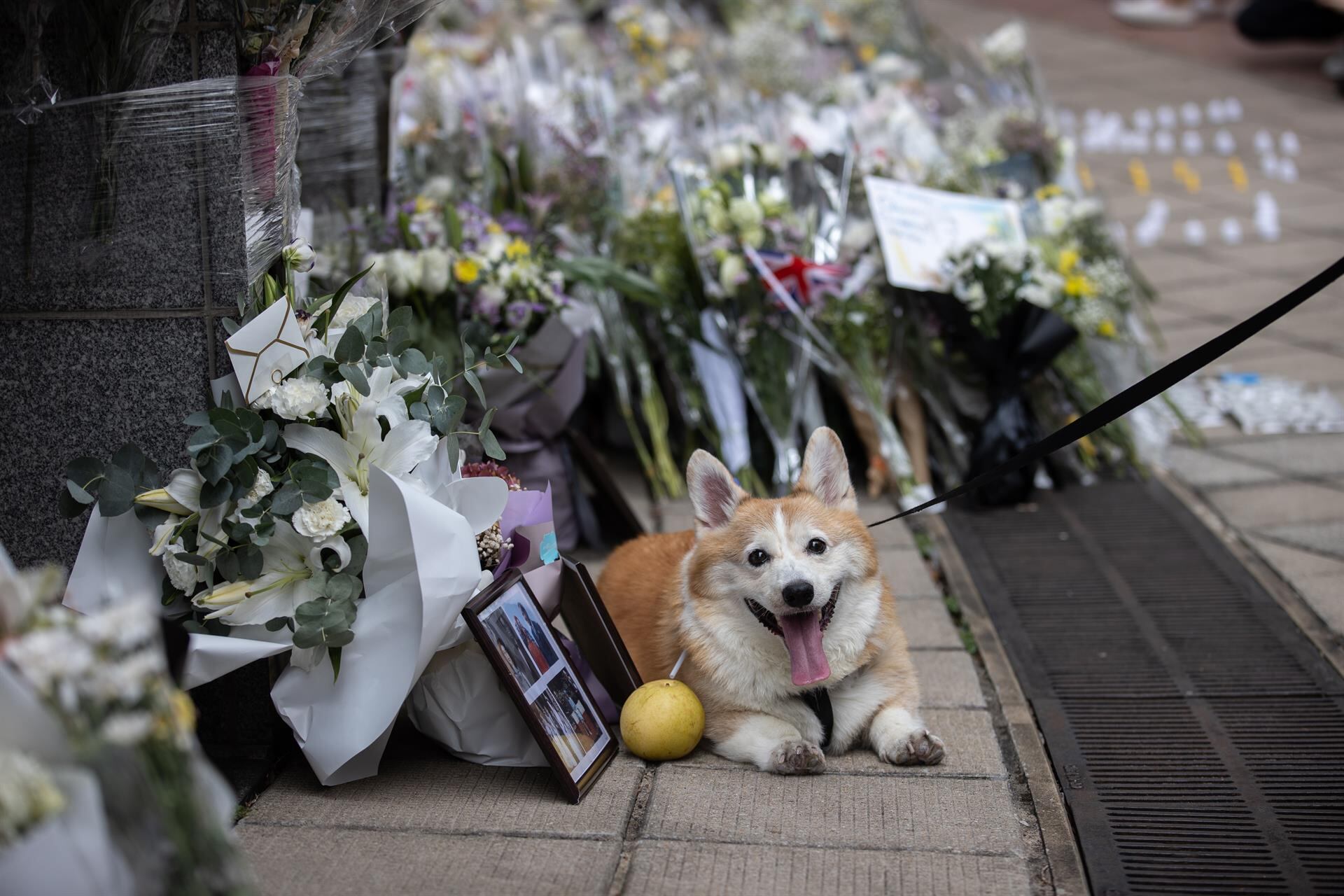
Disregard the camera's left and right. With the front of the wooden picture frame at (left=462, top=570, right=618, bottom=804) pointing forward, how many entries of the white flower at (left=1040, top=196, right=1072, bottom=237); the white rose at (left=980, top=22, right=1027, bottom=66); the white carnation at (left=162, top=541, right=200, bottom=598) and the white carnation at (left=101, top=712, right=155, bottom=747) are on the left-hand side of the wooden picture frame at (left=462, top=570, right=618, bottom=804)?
2

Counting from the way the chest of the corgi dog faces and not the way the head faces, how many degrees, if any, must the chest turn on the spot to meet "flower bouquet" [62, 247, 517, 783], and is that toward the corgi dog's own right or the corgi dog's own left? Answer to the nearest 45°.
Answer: approximately 135° to the corgi dog's own right

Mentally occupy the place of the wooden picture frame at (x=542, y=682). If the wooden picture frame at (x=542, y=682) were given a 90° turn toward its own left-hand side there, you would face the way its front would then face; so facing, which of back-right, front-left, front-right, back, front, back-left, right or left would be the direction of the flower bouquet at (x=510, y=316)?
front-left

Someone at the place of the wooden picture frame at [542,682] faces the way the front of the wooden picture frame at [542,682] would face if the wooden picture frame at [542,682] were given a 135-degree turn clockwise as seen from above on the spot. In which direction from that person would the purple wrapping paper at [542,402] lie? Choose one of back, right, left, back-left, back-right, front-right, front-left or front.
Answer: right

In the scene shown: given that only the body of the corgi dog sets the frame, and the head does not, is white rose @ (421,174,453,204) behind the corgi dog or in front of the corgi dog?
behind

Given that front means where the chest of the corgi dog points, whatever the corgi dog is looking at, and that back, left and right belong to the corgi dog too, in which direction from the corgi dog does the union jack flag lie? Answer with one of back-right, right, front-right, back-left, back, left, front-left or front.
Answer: back-left

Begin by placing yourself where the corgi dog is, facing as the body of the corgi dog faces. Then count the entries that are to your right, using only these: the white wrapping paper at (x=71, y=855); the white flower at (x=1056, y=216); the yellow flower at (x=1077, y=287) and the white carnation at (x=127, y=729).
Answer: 2

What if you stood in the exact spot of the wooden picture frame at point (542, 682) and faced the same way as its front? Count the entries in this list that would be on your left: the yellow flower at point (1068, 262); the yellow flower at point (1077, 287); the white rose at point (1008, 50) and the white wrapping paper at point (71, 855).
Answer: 3

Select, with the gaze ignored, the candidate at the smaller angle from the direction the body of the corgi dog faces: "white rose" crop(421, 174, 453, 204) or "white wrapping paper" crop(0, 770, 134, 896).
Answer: the white wrapping paper

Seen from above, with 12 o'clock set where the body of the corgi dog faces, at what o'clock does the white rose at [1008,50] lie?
The white rose is roughly at 8 o'clock from the corgi dog.

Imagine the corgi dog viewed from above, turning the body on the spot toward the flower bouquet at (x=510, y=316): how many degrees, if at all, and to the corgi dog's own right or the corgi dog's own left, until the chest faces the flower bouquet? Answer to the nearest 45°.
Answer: approximately 180°

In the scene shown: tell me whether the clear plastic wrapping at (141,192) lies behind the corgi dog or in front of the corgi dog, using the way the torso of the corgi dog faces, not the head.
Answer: behind

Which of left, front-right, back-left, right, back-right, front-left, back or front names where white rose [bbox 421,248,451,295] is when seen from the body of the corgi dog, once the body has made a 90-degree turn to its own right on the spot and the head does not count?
right

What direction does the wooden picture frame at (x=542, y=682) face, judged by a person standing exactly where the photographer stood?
facing the viewer and to the right of the viewer
